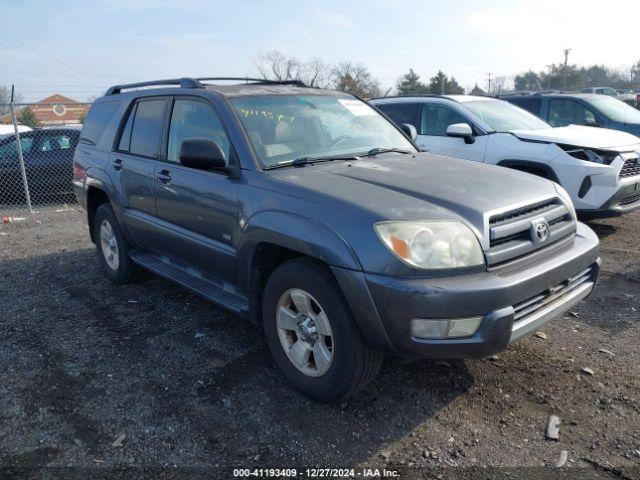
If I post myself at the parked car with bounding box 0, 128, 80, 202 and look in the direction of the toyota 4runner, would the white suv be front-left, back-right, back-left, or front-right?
front-left

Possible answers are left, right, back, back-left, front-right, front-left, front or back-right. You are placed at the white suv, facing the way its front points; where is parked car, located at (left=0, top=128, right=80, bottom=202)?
back-right

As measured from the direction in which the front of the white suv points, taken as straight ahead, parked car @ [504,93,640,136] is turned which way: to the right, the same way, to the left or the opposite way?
the same way

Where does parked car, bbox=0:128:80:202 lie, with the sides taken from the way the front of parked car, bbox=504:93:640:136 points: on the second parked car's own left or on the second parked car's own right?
on the second parked car's own right

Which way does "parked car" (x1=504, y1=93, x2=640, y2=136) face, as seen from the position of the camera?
facing the viewer and to the right of the viewer

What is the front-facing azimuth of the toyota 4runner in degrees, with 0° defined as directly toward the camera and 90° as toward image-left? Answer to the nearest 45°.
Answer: approximately 315°

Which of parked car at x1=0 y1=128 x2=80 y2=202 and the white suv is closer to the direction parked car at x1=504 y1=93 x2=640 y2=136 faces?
the white suv

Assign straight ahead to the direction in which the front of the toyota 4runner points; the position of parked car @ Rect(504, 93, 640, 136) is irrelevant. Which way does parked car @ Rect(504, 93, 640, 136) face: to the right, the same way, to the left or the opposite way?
the same way

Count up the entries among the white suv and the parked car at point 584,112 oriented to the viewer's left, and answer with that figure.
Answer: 0

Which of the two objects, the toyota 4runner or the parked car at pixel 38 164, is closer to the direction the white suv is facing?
the toyota 4runner

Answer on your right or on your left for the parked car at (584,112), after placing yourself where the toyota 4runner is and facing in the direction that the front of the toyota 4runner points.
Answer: on your left

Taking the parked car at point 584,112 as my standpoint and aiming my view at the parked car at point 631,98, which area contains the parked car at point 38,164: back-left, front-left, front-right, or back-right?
back-left

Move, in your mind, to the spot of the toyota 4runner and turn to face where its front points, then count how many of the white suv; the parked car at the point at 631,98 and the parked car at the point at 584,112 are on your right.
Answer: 0

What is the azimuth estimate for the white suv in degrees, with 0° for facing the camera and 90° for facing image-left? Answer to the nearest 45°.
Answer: approximately 315°

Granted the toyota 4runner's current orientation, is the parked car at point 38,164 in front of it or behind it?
behind
